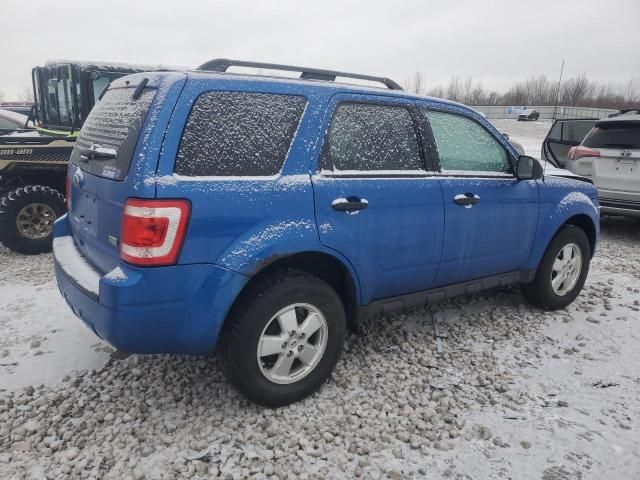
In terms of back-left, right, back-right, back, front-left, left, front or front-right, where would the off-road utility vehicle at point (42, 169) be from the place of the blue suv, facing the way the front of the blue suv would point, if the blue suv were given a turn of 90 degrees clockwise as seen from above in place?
back

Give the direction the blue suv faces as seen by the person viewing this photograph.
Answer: facing away from the viewer and to the right of the viewer

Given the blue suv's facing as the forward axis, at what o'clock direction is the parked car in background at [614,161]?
The parked car in background is roughly at 12 o'clock from the blue suv.
